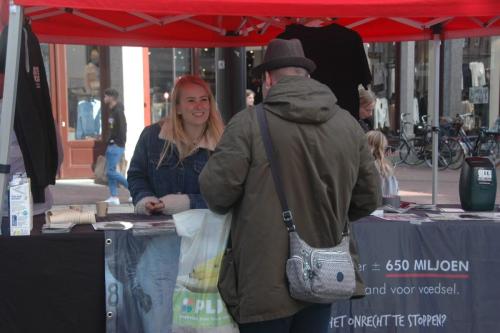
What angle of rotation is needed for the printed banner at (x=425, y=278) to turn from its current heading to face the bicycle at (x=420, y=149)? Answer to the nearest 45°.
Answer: approximately 180°

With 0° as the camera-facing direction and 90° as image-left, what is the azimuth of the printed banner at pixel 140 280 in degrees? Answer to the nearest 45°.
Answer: approximately 0°

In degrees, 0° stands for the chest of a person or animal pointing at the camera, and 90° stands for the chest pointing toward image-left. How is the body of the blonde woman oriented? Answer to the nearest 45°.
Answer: approximately 315°

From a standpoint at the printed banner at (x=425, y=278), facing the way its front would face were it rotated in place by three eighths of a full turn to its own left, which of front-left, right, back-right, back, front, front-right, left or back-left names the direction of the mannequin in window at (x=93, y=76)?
left

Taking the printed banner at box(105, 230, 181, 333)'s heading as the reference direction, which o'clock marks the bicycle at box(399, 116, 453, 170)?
The bicycle is roughly at 7 o'clock from the printed banner.

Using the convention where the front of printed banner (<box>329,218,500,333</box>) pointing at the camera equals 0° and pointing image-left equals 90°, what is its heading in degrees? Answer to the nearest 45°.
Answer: approximately 0°
